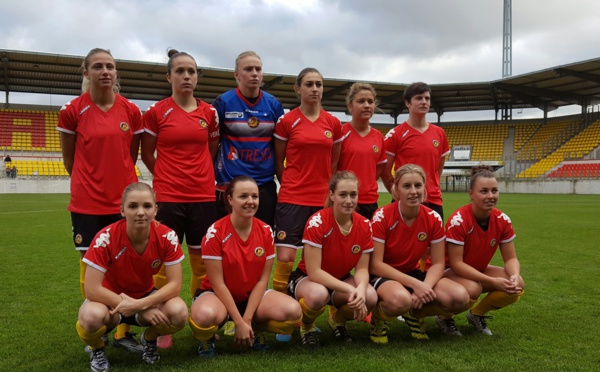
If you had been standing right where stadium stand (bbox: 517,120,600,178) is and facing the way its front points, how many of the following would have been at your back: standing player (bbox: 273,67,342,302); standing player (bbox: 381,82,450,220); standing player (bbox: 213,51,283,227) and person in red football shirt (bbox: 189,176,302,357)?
0

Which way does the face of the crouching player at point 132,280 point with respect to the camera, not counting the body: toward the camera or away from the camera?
toward the camera

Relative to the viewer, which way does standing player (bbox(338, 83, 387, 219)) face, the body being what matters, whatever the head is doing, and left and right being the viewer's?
facing the viewer and to the right of the viewer

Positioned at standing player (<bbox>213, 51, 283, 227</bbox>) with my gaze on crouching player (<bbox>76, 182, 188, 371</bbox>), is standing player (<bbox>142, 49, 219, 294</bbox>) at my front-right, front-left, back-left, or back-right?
front-right

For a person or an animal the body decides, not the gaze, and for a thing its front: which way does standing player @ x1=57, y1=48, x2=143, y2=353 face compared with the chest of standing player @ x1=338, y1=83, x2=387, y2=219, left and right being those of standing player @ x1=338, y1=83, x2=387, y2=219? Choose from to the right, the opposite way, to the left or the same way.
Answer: the same way

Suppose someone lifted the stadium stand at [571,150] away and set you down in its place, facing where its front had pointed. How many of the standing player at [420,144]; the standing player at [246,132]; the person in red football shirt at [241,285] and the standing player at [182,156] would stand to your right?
0

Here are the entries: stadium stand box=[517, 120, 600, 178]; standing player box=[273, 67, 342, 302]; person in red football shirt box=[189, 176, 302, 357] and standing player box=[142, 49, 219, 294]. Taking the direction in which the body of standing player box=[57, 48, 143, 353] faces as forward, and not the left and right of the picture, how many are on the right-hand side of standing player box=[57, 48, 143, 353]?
0

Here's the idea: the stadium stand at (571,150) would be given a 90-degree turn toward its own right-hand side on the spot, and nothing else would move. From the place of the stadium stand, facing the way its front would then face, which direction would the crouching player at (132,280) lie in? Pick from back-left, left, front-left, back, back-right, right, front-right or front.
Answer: back-left

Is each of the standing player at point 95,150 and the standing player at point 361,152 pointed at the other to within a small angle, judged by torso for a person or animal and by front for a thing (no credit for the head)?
no

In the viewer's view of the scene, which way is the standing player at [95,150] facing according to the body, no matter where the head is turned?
toward the camera

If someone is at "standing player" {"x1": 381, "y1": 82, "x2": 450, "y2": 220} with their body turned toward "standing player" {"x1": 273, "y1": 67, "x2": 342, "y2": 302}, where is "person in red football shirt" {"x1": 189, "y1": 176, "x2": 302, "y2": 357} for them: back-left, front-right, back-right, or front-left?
front-left

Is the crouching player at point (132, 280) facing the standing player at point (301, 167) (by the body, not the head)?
no

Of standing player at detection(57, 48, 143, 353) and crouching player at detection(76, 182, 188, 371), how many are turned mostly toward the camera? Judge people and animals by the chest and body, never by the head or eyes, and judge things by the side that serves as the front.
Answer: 2

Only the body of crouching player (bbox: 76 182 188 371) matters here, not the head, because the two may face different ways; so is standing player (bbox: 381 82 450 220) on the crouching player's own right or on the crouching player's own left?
on the crouching player's own left

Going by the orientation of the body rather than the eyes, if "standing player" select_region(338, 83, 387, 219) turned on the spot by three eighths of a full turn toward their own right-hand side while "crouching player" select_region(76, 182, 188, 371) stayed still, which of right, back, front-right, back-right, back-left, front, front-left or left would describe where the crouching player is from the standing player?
front-left

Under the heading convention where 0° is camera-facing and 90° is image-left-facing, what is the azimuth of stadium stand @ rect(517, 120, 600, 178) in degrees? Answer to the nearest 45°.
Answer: approximately 45°

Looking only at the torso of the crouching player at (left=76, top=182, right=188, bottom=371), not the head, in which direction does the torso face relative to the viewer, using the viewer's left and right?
facing the viewer

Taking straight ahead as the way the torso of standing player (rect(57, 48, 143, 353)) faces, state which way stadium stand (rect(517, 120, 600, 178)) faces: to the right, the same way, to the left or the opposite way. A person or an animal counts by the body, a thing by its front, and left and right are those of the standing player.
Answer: to the right

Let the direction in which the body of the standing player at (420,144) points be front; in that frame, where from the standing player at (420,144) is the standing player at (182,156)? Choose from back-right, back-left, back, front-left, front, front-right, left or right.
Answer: right

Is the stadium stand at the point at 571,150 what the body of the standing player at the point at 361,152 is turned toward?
no

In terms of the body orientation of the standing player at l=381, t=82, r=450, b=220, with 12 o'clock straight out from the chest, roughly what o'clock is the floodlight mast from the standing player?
The floodlight mast is roughly at 8 o'clock from the standing player.

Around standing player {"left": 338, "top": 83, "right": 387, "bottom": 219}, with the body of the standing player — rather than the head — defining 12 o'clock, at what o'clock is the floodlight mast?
The floodlight mast is roughly at 8 o'clock from the standing player.
